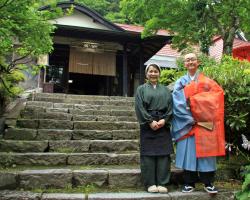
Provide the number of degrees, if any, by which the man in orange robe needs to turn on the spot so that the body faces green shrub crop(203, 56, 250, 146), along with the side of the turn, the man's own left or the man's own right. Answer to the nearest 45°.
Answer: approximately 135° to the man's own left

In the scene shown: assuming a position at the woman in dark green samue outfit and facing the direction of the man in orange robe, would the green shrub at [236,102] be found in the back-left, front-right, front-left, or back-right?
front-left

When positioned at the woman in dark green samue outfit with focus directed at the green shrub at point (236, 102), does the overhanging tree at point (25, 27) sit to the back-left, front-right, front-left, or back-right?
back-left

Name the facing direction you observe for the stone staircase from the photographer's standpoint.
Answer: facing the viewer

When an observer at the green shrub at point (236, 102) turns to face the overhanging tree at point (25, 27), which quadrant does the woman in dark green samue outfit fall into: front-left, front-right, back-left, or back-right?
front-left

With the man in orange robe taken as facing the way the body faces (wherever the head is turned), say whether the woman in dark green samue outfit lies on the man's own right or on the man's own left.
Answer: on the man's own right

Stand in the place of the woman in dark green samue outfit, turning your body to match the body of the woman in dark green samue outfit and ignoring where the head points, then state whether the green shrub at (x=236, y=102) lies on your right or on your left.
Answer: on your left

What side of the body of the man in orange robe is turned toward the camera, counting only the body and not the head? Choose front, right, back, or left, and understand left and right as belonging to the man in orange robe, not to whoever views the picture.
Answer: front

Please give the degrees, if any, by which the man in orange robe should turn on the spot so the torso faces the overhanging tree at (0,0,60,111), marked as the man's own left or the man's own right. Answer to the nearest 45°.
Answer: approximately 90° to the man's own right

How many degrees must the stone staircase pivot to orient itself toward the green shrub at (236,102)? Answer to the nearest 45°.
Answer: approximately 90° to its left

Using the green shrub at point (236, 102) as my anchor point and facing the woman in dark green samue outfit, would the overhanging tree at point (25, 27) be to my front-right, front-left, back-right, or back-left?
front-right

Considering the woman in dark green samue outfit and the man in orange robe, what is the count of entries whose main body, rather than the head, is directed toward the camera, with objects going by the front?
2
